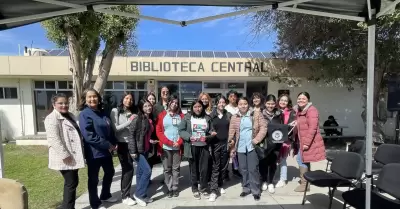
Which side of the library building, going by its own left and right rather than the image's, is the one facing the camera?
front

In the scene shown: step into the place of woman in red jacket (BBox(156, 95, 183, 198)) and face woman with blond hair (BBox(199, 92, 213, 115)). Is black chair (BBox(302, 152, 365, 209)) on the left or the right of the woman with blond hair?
right

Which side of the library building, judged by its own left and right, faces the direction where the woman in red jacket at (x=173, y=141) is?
front

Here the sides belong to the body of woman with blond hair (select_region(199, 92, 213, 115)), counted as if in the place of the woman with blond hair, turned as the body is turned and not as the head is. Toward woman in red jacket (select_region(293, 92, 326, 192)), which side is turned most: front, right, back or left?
left

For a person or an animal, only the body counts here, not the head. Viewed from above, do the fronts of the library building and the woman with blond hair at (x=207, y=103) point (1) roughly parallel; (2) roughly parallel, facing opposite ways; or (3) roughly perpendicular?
roughly parallel

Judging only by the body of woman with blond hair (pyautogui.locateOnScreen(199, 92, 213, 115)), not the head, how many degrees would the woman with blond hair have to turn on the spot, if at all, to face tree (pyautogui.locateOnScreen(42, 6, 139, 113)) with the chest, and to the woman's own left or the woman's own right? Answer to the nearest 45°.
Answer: approximately 135° to the woman's own right

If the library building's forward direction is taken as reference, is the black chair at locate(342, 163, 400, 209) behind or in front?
in front

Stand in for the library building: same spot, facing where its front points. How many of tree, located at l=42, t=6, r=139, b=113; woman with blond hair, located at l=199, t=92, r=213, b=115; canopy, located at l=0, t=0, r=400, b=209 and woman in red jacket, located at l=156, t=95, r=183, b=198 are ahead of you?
4

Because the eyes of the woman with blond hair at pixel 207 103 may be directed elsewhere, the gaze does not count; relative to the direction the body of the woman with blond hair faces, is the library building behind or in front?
behind

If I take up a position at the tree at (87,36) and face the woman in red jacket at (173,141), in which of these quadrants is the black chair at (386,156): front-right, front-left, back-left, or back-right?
front-left

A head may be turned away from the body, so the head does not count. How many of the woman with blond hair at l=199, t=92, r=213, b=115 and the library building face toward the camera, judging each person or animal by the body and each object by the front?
2

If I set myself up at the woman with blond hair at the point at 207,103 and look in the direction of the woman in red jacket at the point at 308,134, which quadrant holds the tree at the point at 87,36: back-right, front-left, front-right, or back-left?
back-left

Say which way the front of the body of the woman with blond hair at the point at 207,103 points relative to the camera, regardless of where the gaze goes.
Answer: toward the camera

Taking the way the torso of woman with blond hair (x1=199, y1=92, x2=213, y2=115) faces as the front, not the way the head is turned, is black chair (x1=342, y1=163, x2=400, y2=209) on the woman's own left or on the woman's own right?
on the woman's own left

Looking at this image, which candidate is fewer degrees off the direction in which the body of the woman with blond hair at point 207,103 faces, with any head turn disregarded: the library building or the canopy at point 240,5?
the canopy

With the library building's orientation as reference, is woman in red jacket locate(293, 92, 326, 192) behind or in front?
in front
